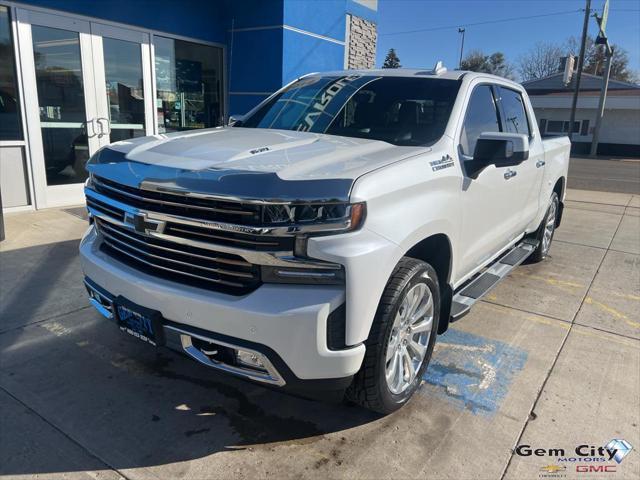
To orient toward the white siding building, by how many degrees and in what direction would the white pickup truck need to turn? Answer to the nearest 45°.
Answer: approximately 180°

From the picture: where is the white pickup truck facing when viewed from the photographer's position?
facing the viewer and to the left of the viewer

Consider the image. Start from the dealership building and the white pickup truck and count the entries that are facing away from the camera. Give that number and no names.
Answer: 0

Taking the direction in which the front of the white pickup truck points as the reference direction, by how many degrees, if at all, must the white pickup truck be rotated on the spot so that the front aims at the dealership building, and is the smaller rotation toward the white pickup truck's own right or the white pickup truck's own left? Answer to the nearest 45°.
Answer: approximately 90° to the white pickup truck's own right

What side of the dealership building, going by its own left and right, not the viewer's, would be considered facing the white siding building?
left

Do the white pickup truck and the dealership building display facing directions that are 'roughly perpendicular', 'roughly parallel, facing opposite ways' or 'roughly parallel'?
roughly perpendicular

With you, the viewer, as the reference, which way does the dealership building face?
facing the viewer and to the right of the viewer
